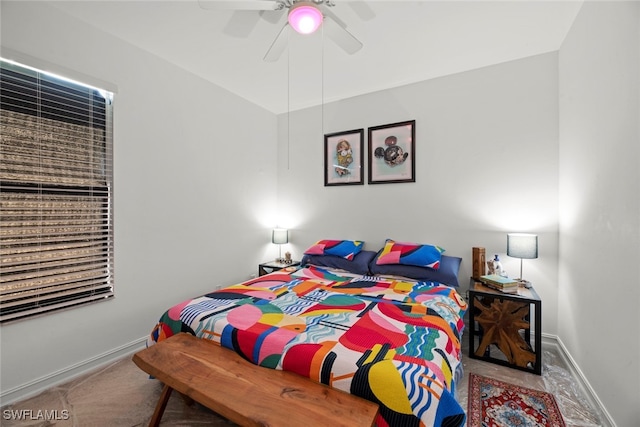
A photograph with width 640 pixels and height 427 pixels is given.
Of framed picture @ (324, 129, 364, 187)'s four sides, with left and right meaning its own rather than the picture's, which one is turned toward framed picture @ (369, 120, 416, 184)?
left

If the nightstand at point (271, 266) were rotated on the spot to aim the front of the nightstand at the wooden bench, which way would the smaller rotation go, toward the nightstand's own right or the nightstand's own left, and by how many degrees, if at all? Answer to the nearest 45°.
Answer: approximately 45° to the nightstand's own left

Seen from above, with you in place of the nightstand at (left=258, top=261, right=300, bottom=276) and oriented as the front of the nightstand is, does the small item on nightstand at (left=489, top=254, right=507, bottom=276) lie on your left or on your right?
on your left

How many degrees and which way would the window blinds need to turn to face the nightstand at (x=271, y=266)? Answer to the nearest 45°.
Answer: approximately 45° to its left

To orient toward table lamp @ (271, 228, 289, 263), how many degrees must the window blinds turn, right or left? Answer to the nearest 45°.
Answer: approximately 45° to its left

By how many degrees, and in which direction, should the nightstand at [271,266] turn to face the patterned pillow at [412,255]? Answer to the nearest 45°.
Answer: approximately 90° to its left

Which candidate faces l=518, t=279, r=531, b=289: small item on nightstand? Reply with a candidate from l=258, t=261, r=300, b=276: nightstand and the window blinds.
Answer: the window blinds

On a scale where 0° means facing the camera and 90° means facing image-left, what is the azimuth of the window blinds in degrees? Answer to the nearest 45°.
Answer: approximately 315°

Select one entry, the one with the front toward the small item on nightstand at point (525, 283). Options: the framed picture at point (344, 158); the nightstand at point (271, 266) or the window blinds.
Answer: the window blinds

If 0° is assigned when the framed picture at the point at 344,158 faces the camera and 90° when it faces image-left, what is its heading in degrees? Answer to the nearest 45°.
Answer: approximately 45°

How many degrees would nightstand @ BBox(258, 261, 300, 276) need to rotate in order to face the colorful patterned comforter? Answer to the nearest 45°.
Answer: approximately 45° to its left

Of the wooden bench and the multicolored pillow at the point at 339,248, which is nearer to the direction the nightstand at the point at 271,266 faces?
the wooden bench

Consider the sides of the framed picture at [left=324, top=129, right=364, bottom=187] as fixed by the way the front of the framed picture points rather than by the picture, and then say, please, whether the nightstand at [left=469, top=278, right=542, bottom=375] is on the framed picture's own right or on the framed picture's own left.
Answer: on the framed picture's own left
